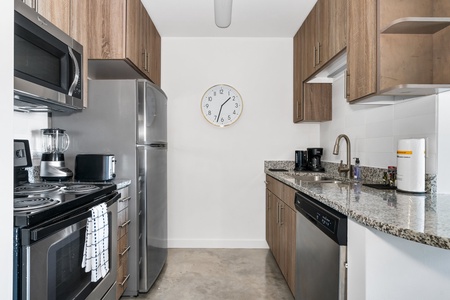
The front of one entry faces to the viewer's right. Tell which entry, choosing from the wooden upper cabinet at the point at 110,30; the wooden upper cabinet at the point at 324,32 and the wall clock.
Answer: the wooden upper cabinet at the point at 110,30

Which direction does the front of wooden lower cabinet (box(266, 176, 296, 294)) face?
to the viewer's left

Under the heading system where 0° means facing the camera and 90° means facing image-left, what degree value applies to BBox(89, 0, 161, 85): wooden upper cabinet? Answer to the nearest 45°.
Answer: approximately 270°

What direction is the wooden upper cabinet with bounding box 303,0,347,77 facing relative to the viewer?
to the viewer's left

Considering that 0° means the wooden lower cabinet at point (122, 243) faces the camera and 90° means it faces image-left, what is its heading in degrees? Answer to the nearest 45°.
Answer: approximately 270°

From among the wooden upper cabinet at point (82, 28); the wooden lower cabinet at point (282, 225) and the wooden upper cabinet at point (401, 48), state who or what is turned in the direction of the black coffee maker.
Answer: the wooden upper cabinet at point (82, 28)

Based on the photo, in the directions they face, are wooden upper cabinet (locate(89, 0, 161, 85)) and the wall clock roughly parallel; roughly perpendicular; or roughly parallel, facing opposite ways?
roughly perpendicular

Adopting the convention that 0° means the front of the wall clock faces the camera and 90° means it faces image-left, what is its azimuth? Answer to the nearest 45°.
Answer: approximately 0°

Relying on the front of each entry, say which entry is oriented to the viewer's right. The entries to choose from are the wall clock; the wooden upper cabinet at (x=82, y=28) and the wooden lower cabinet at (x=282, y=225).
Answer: the wooden upper cabinet

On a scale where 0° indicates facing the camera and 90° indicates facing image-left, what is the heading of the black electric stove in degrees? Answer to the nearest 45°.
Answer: approximately 315°

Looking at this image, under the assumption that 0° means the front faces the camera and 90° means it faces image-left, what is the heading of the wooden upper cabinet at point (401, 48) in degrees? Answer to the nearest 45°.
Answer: approximately 45°
